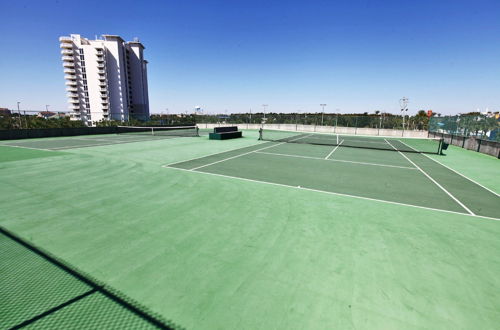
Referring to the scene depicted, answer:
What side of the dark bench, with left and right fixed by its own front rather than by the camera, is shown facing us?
front

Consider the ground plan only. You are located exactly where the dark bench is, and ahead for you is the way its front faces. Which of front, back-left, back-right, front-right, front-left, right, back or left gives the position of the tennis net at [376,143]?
left

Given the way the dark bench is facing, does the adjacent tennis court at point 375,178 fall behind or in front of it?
in front

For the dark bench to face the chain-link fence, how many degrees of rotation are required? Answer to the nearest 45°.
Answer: approximately 90° to its left

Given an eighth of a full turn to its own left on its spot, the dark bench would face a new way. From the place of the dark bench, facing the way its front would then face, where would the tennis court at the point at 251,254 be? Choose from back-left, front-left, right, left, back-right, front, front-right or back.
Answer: front-right
